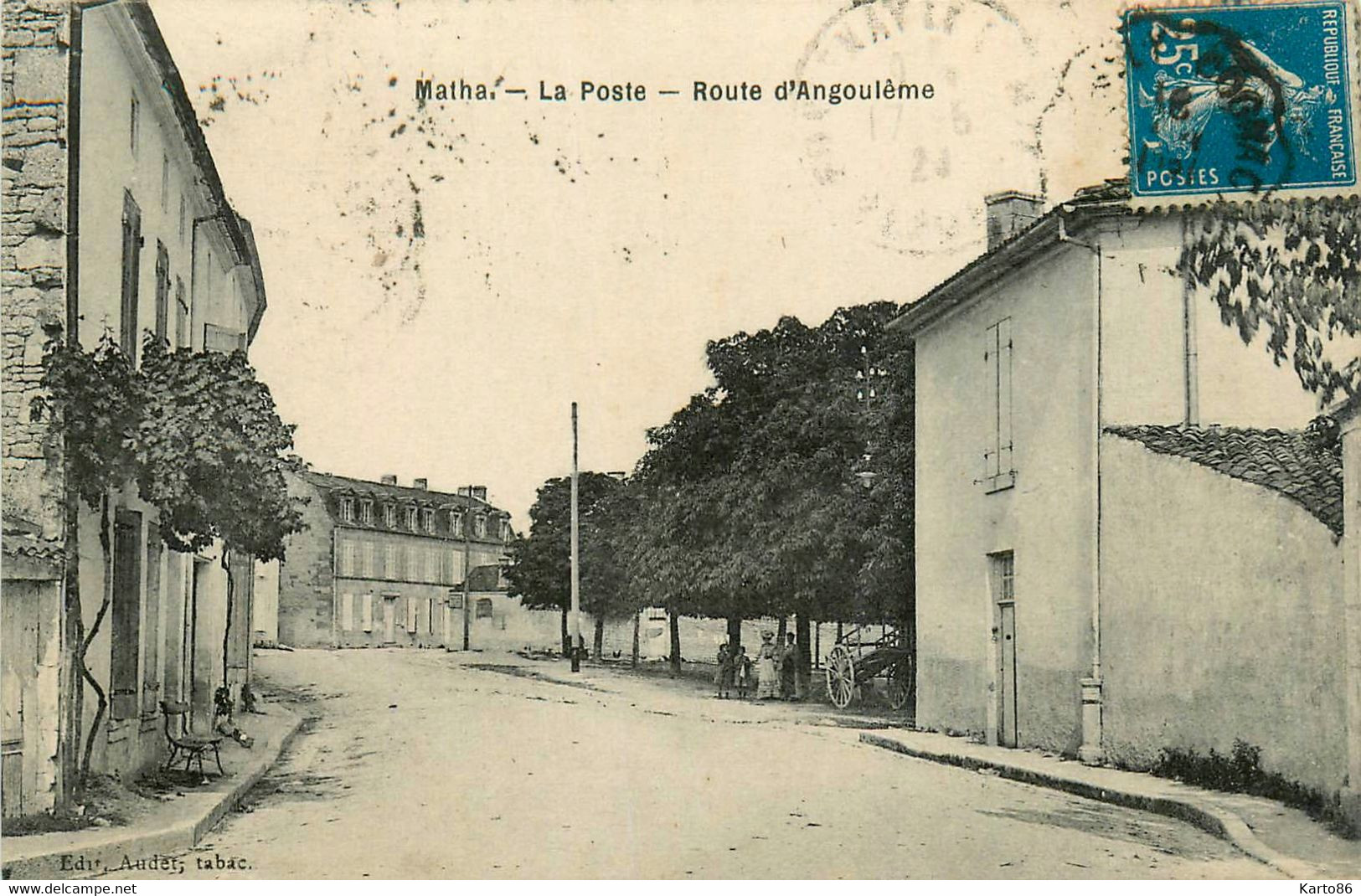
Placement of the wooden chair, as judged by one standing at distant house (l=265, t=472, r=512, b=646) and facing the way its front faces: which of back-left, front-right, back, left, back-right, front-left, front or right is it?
front-right

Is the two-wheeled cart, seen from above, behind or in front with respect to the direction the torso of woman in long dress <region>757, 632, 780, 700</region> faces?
in front

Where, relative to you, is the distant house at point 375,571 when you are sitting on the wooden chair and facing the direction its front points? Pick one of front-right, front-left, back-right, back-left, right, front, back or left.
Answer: back-left

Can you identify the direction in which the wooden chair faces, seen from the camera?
facing the viewer and to the right of the viewer

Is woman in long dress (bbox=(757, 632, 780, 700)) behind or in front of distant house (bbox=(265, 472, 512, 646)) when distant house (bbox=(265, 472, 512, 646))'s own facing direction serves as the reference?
in front

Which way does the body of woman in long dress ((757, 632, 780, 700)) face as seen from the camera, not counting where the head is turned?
toward the camera
